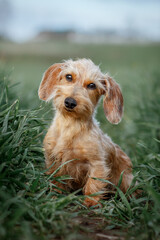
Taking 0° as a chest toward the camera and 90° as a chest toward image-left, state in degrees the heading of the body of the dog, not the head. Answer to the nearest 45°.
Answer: approximately 45°
